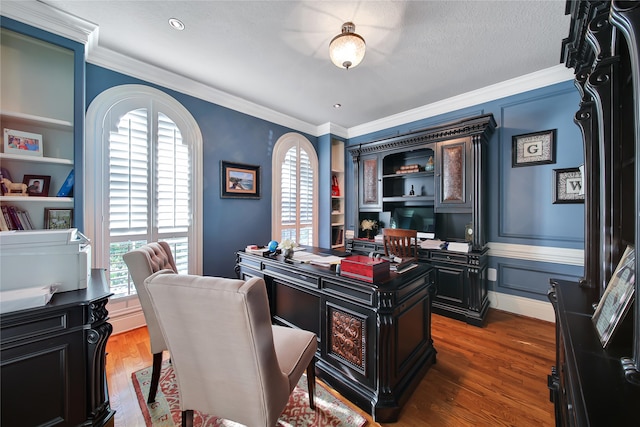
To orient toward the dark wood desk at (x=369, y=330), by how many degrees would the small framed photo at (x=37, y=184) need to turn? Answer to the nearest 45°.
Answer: approximately 45° to its left

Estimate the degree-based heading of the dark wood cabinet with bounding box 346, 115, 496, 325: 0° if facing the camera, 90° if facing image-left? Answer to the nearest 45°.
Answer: approximately 45°

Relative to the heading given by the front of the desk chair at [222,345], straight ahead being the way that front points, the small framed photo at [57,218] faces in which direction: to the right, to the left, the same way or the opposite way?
to the right

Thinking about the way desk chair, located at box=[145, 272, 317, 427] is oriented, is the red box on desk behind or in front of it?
in front

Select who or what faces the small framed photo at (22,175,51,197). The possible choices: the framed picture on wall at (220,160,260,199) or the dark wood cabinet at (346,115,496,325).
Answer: the dark wood cabinet

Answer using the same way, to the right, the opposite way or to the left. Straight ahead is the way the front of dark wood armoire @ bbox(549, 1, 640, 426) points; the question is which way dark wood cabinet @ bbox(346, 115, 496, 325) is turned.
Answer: to the left

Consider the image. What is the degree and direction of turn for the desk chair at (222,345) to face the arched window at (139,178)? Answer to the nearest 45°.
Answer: approximately 90° to its left

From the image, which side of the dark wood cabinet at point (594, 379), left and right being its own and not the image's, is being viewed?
left

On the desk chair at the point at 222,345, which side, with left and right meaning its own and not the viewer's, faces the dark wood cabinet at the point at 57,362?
left
